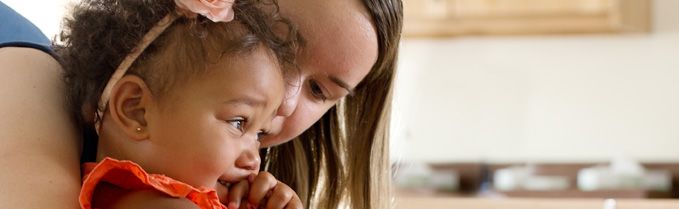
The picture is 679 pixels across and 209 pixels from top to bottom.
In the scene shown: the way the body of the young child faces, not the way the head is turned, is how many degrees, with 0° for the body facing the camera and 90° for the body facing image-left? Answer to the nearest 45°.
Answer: approximately 270°

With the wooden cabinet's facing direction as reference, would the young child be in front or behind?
in front

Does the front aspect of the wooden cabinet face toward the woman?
yes

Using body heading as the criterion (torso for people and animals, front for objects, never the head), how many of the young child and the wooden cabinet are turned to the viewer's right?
1

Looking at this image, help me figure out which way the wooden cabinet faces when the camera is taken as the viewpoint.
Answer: facing the viewer
